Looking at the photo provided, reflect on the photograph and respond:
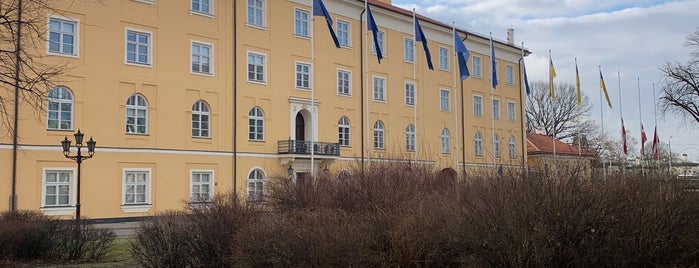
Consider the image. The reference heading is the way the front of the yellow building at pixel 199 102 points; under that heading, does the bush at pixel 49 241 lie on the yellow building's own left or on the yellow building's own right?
on the yellow building's own right

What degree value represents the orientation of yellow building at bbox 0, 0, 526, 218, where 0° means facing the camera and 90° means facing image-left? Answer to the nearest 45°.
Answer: approximately 315°
